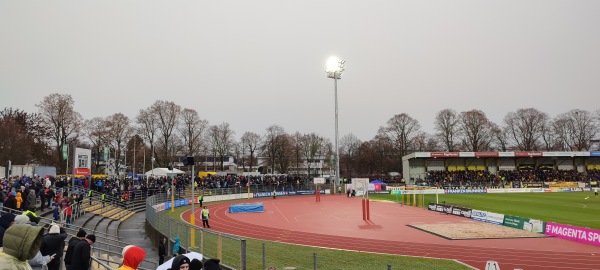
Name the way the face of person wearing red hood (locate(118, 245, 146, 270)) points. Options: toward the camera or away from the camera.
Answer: away from the camera

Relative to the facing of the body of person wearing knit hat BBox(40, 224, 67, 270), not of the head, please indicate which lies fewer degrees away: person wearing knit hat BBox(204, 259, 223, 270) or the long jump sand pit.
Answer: the long jump sand pit

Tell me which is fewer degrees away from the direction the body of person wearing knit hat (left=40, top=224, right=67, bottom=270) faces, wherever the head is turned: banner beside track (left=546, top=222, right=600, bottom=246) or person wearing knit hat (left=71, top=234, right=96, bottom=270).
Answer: the banner beside track

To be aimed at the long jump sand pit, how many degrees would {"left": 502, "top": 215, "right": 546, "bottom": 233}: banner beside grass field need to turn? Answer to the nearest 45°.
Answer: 0° — it already faces it

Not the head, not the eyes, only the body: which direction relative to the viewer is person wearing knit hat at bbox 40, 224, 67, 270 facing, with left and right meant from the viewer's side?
facing away from the viewer and to the right of the viewer

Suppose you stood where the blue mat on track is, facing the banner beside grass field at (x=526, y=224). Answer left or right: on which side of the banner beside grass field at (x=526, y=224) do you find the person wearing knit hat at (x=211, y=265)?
right

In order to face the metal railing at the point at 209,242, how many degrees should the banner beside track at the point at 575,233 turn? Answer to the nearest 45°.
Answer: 0° — it already faces it

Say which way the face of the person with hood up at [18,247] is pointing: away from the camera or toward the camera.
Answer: away from the camera

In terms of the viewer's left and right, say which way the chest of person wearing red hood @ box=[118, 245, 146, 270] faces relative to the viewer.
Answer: facing away from the viewer and to the right of the viewer

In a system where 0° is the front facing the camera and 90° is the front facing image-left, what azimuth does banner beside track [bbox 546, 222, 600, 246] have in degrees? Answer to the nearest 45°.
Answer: approximately 45°
